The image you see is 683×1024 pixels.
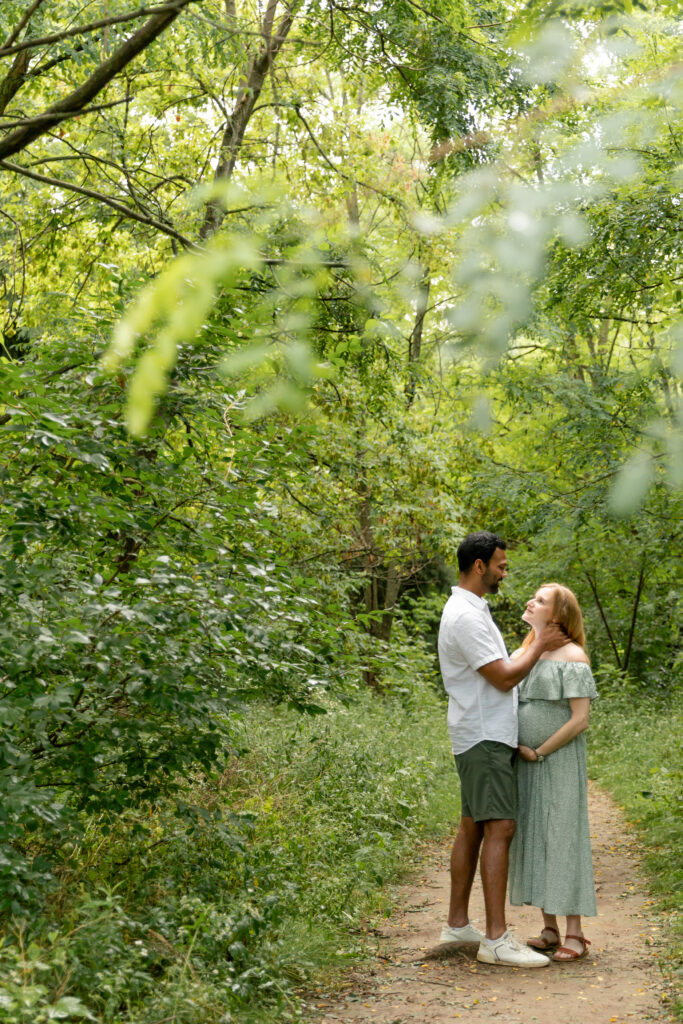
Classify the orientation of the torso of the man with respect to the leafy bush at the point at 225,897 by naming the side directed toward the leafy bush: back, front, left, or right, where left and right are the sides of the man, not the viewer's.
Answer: back

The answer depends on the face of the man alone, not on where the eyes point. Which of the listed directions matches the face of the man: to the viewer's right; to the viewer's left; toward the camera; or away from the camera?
to the viewer's right

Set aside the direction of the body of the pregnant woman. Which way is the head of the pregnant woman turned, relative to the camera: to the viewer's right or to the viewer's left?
to the viewer's left

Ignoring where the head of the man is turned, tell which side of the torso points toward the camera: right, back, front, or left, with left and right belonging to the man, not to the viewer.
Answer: right
